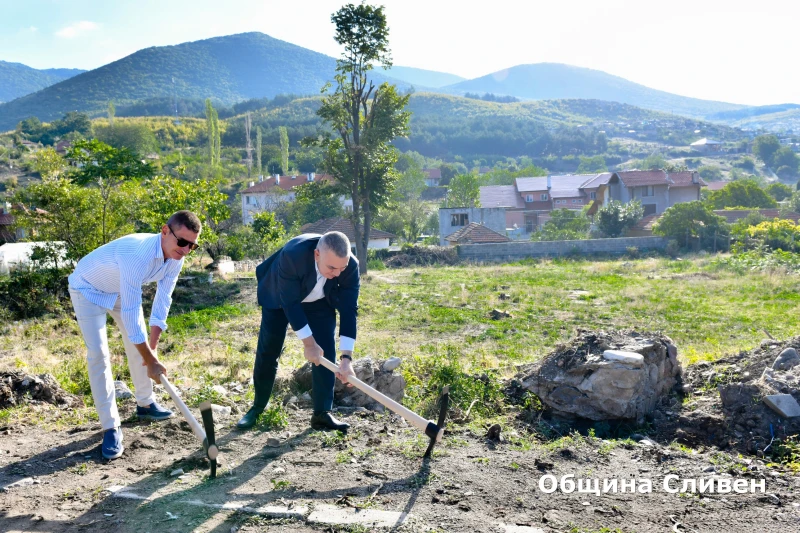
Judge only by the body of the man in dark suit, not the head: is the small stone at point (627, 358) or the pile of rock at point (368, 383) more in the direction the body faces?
the small stone

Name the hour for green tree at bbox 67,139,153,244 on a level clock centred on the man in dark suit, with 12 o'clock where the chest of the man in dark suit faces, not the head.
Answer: The green tree is roughly at 7 o'clock from the man in dark suit.

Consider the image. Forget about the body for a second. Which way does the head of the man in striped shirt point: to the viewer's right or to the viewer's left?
to the viewer's right

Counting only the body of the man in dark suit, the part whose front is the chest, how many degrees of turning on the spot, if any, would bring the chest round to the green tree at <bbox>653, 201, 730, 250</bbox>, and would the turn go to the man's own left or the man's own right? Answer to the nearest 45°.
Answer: approximately 90° to the man's own left

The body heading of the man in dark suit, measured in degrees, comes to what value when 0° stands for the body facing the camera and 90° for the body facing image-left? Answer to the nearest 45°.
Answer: approximately 315°

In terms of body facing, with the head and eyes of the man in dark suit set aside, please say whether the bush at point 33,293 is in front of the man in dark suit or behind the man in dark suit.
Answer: behind

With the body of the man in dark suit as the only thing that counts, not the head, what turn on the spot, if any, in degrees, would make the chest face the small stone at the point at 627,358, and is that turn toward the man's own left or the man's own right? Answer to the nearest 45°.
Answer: approximately 45° to the man's own left

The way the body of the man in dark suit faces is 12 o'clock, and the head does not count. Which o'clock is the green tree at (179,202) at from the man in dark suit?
The green tree is roughly at 7 o'clock from the man in dark suit.

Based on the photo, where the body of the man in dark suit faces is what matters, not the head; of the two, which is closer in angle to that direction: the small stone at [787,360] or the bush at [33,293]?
the small stone

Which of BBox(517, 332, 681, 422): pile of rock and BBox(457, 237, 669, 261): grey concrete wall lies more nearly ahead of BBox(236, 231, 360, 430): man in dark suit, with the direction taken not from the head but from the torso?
the pile of rock

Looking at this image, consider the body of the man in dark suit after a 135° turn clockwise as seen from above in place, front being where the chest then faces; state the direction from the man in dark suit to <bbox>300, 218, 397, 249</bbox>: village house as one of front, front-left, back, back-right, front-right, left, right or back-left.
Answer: right
